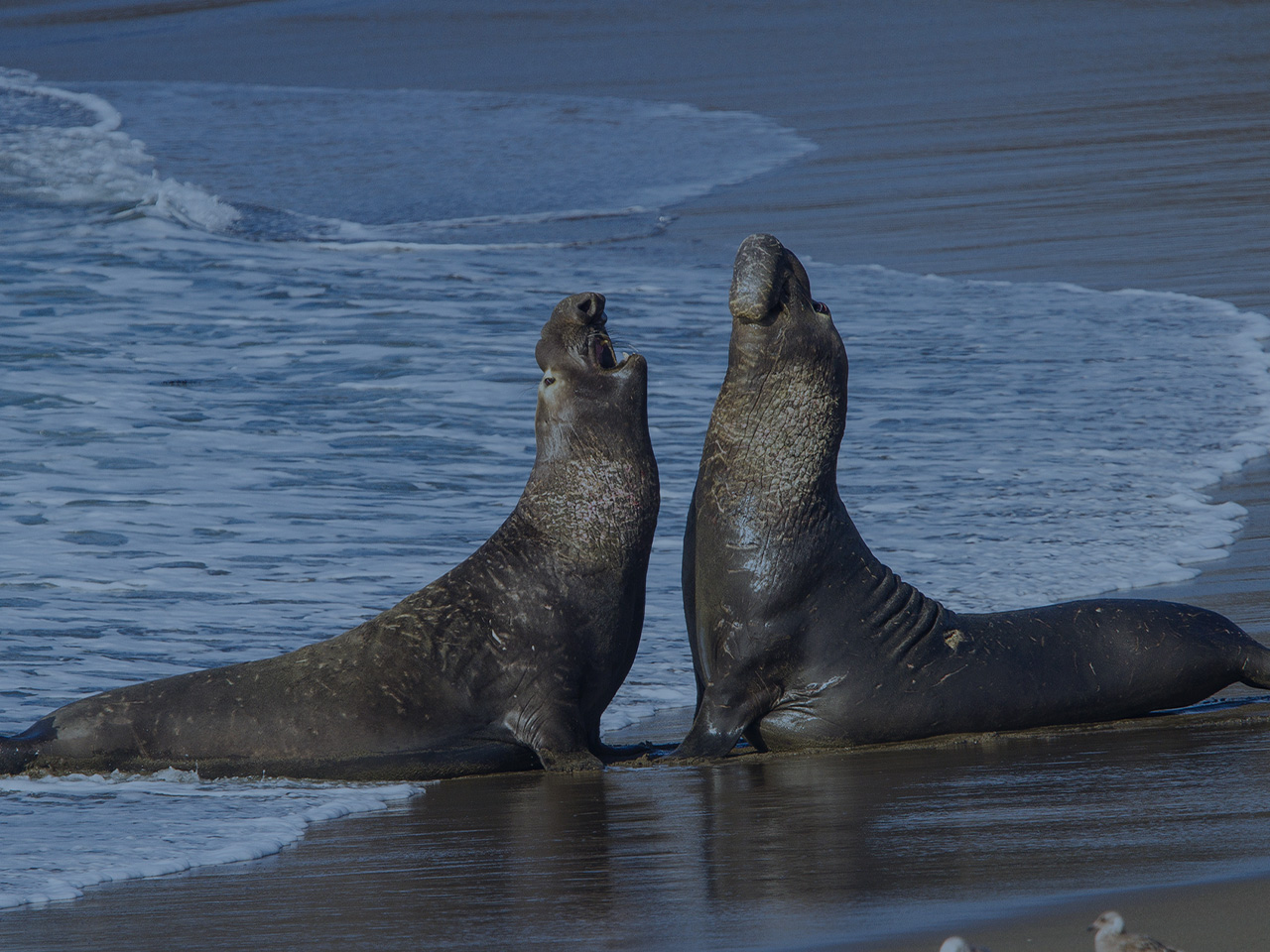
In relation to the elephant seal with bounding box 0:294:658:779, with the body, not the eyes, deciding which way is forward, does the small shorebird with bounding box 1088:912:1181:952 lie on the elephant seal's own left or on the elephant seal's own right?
on the elephant seal's own right

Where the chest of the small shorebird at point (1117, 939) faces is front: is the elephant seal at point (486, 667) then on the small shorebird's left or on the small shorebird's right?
on the small shorebird's right

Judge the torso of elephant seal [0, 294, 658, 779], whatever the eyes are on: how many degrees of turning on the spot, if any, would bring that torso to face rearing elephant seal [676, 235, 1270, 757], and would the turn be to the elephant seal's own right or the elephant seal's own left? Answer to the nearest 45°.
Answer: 0° — it already faces it

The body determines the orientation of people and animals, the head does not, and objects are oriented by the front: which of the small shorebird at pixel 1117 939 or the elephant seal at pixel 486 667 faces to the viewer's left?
the small shorebird

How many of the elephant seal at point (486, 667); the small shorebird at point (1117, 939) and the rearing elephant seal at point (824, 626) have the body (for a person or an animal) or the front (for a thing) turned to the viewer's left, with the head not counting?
2

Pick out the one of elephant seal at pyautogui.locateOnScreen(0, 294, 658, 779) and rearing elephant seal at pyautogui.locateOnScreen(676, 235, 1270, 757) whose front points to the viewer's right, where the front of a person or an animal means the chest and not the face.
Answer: the elephant seal

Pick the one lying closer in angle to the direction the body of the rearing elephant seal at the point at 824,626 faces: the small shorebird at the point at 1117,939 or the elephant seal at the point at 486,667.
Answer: the elephant seal

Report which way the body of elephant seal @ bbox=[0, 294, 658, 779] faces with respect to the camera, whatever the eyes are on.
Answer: to the viewer's right

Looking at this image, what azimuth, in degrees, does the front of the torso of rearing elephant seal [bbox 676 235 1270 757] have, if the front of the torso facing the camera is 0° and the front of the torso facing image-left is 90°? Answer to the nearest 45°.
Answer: approximately 90°

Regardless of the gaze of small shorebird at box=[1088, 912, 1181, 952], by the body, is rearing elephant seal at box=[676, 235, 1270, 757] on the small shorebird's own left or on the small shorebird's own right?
on the small shorebird's own right

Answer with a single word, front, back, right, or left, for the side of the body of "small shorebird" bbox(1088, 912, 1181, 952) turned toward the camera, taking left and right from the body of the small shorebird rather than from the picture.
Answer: left
